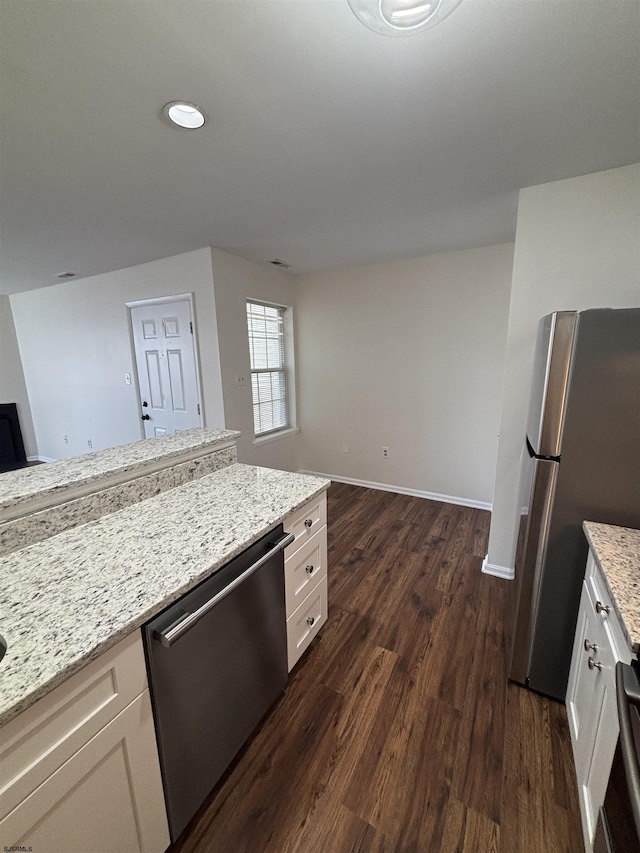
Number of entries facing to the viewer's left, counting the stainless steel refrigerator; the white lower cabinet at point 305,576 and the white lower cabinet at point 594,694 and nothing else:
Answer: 2

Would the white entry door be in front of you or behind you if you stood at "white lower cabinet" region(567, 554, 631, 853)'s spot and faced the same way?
in front

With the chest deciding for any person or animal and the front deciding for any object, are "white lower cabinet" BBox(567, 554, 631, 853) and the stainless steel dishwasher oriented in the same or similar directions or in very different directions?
very different directions

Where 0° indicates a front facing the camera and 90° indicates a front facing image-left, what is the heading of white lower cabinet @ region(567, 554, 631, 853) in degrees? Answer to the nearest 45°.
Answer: approximately 90°

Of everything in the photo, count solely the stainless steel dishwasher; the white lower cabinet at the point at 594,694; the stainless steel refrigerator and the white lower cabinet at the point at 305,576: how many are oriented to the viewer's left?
2

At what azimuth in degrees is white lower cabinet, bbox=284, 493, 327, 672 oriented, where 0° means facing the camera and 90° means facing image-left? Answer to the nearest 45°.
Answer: approximately 315°

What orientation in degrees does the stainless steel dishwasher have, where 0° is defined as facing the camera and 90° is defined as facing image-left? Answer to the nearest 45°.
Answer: approximately 315°

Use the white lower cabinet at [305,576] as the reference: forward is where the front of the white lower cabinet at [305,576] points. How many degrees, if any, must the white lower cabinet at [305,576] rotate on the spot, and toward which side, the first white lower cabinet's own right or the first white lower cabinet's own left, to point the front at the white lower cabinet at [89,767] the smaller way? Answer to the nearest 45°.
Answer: approximately 90° to the first white lower cabinet's own right

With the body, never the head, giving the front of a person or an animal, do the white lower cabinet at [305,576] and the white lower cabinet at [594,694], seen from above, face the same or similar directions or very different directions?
very different directions

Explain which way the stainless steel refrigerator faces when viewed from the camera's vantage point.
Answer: facing to the left of the viewer

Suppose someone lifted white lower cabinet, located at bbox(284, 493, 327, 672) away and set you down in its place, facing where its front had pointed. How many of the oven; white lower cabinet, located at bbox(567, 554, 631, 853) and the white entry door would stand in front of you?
2
